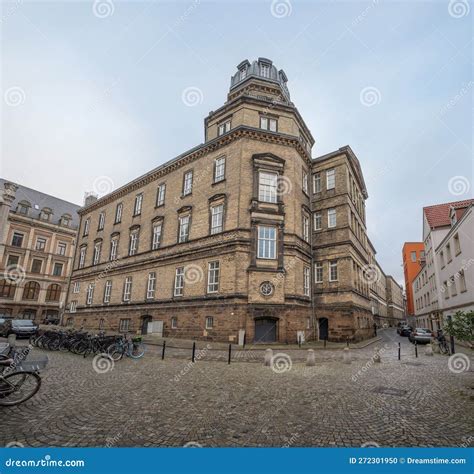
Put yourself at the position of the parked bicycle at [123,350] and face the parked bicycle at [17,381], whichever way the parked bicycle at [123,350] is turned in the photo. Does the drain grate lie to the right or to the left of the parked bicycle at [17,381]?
left

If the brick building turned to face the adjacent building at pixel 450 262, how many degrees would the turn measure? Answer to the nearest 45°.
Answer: approximately 90° to its left

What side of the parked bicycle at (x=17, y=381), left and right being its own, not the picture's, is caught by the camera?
left

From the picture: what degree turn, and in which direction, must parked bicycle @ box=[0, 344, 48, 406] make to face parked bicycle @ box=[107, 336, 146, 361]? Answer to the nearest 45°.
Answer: approximately 135° to its right

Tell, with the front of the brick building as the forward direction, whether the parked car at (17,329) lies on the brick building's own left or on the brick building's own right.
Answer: on the brick building's own right

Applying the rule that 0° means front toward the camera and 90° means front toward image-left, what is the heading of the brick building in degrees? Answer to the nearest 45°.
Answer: approximately 0°

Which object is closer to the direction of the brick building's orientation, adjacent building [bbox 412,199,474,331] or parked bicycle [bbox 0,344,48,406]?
the parked bicycle

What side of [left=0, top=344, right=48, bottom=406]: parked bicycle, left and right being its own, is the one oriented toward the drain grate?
back
